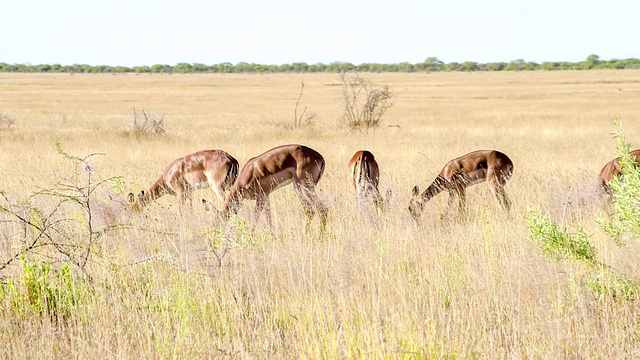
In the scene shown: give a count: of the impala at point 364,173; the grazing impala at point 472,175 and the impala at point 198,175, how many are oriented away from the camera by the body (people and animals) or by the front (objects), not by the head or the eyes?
1

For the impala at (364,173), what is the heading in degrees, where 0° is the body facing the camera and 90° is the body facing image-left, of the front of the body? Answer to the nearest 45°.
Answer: approximately 180°

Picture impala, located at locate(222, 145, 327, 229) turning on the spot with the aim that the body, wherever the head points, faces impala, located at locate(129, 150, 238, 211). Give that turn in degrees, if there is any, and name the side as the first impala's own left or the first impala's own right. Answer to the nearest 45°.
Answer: approximately 45° to the first impala's own right

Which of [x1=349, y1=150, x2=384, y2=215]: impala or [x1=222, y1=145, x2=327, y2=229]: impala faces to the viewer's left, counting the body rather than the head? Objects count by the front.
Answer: [x1=222, y1=145, x2=327, y2=229]: impala

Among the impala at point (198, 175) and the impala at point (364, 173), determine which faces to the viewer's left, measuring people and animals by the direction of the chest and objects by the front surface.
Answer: the impala at point (198, 175)

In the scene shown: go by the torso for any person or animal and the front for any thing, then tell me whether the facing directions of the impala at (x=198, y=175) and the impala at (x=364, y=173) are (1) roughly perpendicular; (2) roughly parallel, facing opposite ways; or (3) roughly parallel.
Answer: roughly perpendicular

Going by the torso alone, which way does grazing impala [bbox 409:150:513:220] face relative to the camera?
to the viewer's left

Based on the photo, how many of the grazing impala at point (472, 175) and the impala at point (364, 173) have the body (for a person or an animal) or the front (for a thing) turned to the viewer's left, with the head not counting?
1

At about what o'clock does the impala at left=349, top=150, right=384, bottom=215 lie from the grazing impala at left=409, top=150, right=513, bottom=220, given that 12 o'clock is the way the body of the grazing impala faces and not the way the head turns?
The impala is roughly at 11 o'clock from the grazing impala.

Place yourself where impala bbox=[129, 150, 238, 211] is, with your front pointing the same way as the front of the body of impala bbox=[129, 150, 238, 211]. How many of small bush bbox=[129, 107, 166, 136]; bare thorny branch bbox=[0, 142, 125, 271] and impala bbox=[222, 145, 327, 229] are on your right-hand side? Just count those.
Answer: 1

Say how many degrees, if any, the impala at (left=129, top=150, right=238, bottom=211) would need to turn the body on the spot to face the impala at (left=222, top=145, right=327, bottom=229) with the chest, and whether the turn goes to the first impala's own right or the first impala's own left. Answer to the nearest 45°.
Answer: approximately 135° to the first impala's own left

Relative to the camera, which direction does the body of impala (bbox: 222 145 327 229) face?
to the viewer's left

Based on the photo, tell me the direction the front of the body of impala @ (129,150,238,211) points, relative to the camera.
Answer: to the viewer's left
